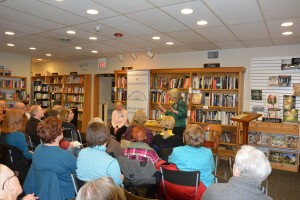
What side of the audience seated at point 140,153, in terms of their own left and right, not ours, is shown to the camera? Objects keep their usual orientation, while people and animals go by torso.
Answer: back

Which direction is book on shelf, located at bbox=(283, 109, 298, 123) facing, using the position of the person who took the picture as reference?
facing the viewer

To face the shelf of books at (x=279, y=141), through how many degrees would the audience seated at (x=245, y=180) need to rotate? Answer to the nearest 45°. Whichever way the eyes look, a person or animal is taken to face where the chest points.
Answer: approximately 45° to their right

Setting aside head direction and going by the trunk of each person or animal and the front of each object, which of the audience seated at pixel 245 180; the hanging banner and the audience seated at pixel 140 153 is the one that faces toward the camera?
the hanging banner

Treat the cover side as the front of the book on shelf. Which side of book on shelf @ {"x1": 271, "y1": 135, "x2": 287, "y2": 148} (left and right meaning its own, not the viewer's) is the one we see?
front

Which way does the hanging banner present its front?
toward the camera

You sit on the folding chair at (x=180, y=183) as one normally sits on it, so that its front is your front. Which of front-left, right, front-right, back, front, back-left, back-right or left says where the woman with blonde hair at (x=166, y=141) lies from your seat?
front

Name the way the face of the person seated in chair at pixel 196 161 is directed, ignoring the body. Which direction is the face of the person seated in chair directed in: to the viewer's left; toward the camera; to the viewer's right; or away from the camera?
away from the camera

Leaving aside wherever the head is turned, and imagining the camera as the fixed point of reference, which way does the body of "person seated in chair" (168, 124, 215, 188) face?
away from the camera

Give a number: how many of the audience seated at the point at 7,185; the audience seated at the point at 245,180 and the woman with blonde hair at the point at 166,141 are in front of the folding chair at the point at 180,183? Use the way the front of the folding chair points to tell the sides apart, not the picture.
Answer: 1

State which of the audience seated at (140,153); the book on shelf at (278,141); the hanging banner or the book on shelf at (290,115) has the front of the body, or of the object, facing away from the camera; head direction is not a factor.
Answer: the audience seated

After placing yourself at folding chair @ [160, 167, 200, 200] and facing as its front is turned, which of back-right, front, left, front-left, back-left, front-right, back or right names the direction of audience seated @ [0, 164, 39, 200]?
back-left

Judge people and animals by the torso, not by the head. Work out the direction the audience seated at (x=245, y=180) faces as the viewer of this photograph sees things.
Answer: facing away from the viewer and to the left of the viewer

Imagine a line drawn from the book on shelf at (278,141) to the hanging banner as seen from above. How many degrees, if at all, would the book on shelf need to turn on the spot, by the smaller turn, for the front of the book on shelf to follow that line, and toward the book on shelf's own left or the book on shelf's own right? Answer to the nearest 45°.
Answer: approximately 90° to the book on shelf's own right

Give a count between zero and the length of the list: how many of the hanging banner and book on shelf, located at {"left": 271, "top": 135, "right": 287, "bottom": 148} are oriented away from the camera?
0

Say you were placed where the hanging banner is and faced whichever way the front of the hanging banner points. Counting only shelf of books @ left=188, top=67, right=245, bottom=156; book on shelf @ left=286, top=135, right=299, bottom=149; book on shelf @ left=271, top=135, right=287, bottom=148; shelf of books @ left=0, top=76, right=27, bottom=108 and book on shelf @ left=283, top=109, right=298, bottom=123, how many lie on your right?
1
